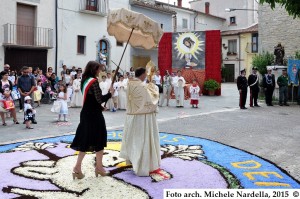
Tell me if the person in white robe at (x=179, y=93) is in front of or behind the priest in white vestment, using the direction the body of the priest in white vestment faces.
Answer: in front

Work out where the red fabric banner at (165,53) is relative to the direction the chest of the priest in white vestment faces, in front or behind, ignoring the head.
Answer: in front

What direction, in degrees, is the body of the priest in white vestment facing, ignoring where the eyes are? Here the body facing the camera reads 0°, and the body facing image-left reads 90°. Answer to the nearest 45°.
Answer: approximately 225°

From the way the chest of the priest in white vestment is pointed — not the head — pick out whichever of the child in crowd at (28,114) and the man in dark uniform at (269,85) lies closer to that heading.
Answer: the man in dark uniform

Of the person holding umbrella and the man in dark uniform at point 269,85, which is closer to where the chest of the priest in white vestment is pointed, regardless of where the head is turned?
the man in dark uniform

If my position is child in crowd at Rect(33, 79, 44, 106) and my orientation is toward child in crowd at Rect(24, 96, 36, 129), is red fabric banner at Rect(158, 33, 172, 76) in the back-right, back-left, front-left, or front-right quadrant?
back-left
